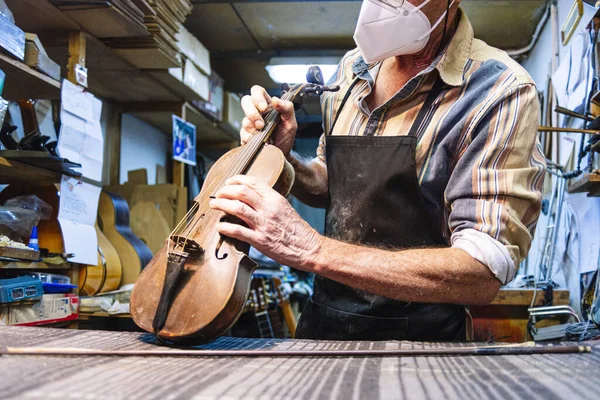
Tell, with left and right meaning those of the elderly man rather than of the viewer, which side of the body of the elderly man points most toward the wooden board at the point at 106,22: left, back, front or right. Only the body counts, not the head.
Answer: right

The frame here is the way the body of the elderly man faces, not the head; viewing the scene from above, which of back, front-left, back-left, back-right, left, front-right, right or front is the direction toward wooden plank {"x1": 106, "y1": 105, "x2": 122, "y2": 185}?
right

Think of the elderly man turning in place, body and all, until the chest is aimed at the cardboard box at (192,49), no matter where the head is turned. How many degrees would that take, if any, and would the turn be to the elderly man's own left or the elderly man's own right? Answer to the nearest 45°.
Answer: approximately 90° to the elderly man's own right

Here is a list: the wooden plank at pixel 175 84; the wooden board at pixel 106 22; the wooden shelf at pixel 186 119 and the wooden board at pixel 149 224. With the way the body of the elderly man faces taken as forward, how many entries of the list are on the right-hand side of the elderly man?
4

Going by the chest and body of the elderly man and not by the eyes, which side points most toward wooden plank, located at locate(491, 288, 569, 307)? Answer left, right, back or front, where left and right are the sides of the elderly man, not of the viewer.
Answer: back

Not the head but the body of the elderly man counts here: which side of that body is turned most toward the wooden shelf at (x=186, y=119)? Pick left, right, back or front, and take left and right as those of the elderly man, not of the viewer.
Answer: right

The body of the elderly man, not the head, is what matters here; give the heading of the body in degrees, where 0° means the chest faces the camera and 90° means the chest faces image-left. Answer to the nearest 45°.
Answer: approximately 45°

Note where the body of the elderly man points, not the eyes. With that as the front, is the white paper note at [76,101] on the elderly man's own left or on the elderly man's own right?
on the elderly man's own right

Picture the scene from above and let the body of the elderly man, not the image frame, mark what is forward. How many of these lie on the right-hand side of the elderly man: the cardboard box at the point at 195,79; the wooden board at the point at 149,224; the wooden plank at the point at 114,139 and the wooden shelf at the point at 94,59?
4

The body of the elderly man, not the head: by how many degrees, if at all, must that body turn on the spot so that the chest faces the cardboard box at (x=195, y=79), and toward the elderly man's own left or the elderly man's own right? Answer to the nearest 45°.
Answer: approximately 90° to the elderly man's own right
